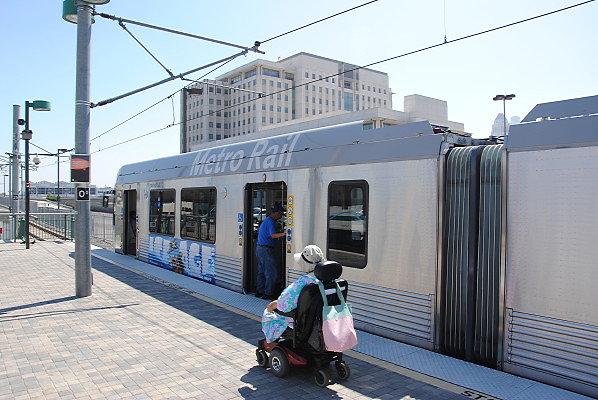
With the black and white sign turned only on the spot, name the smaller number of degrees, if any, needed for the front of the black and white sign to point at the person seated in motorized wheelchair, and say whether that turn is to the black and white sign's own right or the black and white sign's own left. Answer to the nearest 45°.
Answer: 0° — it already faces them

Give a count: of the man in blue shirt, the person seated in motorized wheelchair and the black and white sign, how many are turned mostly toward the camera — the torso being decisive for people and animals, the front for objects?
1

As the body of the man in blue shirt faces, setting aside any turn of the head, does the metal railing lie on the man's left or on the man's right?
on the man's left

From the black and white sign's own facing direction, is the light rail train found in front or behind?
in front

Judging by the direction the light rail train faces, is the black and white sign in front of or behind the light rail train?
in front

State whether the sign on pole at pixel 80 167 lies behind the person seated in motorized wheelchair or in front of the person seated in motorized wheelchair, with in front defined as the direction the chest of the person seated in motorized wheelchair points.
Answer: in front

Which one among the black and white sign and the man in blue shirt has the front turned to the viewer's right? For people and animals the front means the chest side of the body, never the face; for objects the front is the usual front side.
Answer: the man in blue shirt

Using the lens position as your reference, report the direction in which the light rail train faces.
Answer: facing away from the viewer and to the left of the viewer

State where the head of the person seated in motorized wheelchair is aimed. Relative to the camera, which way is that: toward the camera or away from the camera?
away from the camera

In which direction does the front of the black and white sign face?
toward the camera

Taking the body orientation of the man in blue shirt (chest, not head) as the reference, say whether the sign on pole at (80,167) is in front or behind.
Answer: behind

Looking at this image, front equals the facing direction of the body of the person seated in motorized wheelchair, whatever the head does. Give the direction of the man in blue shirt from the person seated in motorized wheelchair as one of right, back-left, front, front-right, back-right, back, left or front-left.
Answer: front-right
